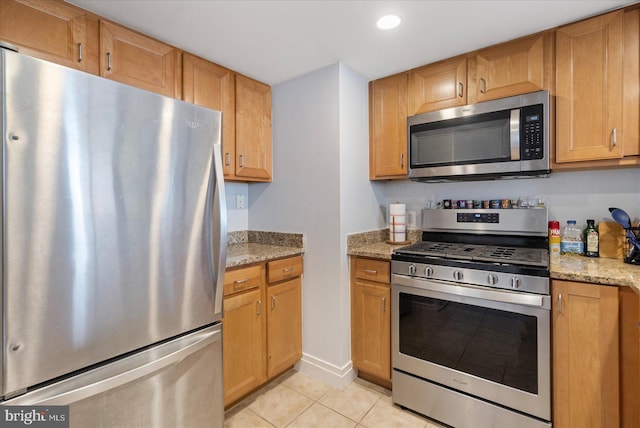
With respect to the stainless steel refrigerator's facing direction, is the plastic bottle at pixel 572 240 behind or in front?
in front

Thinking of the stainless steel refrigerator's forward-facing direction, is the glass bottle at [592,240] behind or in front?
in front

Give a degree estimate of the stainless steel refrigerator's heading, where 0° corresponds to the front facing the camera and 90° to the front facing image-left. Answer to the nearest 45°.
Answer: approximately 315°

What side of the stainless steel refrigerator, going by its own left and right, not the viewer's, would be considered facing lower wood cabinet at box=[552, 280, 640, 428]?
front

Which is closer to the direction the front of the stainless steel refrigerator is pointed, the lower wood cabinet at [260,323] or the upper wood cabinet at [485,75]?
the upper wood cabinet

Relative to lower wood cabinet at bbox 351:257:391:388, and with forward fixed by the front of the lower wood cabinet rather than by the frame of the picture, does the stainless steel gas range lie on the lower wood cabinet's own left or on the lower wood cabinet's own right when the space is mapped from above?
on the lower wood cabinet's own left

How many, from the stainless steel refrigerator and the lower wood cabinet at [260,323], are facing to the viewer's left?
0

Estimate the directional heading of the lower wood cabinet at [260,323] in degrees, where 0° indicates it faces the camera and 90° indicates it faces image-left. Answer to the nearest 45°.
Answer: approximately 315°

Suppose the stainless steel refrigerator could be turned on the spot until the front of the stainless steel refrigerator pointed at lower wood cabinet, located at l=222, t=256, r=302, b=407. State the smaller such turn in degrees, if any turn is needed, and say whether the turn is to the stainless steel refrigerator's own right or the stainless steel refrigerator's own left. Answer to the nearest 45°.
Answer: approximately 90° to the stainless steel refrigerator's own left

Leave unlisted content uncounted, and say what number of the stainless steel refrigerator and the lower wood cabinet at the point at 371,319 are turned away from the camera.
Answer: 0

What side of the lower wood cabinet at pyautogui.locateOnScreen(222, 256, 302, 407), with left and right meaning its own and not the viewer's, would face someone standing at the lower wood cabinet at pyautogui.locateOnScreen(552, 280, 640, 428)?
front

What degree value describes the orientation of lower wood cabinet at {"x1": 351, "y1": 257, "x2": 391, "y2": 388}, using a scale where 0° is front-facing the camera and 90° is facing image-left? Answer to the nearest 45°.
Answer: approximately 45°

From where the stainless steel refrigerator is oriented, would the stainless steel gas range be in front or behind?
in front

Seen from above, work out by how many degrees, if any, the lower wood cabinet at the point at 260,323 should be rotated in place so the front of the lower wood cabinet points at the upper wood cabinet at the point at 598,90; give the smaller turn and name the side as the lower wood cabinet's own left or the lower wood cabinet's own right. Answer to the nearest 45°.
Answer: approximately 45° to the lower wood cabinet's own left

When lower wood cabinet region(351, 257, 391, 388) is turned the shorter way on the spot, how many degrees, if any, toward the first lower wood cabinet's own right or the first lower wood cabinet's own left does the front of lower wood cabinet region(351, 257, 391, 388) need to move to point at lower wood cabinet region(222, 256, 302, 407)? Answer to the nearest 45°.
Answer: approximately 45° to the first lower wood cabinet's own right
